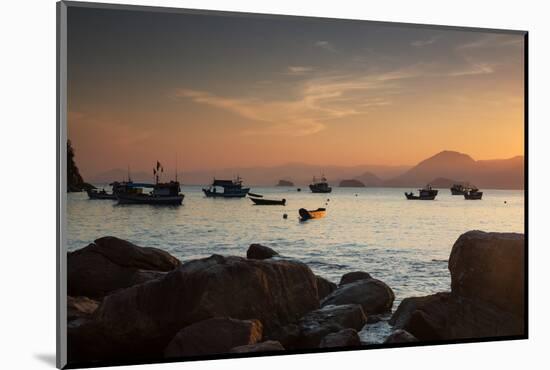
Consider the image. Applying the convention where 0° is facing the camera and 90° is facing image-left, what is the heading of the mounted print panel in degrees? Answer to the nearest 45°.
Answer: approximately 315°
